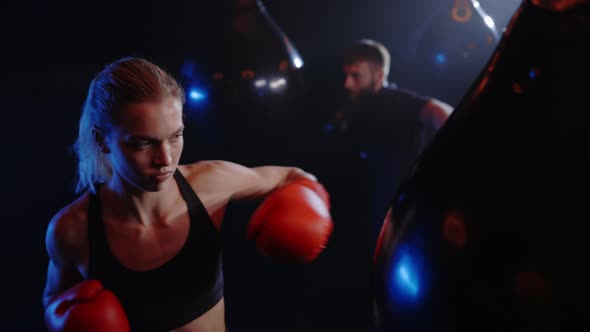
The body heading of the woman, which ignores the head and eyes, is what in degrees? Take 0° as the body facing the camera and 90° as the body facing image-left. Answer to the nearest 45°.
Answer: approximately 315°

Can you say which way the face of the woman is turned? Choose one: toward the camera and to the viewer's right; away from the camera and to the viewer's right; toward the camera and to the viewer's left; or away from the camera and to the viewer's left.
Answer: toward the camera and to the viewer's right
